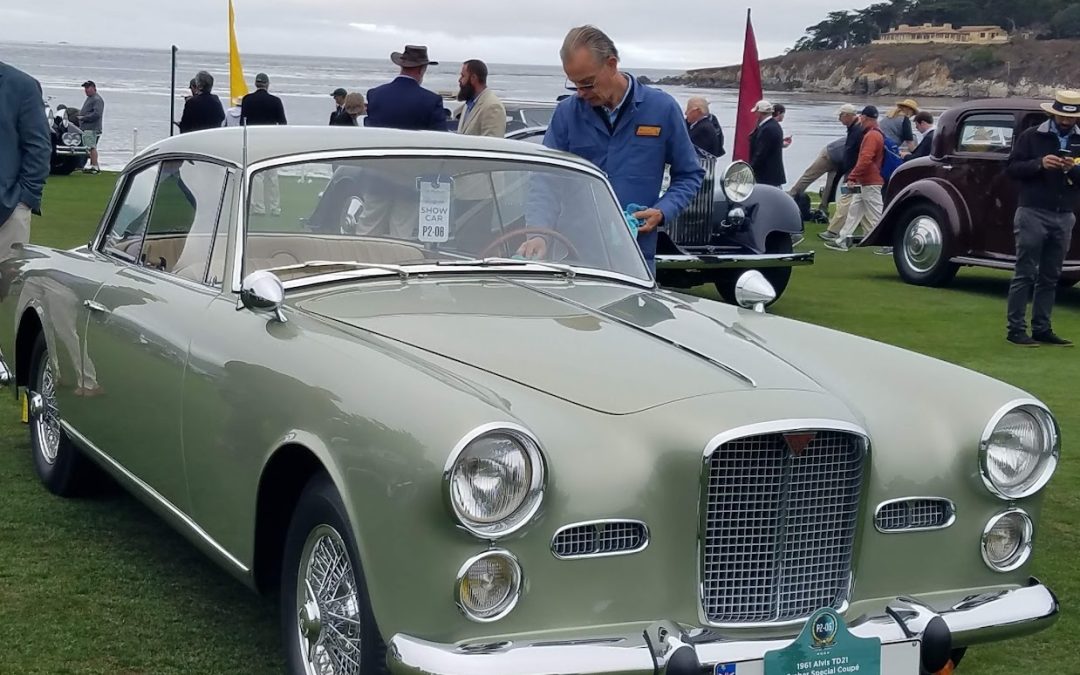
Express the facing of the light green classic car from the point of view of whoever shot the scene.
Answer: facing the viewer and to the right of the viewer

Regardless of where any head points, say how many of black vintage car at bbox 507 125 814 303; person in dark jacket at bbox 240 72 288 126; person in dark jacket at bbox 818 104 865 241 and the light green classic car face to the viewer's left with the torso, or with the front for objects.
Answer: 1

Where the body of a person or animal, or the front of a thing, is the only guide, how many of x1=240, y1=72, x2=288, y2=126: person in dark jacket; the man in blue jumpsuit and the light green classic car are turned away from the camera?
1

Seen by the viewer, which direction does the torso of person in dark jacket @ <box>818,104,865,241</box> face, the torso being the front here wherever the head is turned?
to the viewer's left

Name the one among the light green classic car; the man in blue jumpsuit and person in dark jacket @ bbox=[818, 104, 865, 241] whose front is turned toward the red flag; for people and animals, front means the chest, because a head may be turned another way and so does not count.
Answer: the person in dark jacket

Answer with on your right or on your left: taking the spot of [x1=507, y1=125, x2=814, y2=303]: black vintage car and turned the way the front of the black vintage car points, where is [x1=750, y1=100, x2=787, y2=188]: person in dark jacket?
on your left

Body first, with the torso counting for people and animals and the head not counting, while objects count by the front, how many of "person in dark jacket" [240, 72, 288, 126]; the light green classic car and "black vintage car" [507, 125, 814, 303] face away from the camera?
1

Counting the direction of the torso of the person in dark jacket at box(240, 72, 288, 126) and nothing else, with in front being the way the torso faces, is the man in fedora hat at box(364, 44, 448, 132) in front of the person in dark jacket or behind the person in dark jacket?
behind

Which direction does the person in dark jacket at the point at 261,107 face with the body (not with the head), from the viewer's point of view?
away from the camera

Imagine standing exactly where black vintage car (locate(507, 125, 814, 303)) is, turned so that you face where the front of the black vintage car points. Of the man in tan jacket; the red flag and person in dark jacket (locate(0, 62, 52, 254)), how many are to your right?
2

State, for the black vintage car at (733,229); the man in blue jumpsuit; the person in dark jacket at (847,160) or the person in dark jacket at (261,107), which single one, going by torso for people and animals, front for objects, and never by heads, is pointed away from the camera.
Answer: the person in dark jacket at (261,107)

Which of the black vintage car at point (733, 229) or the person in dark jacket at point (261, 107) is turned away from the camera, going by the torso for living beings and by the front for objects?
the person in dark jacket

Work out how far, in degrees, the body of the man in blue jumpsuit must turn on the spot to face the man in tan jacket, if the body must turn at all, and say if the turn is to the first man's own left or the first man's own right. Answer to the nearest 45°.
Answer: approximately 135° to the first man's own right
